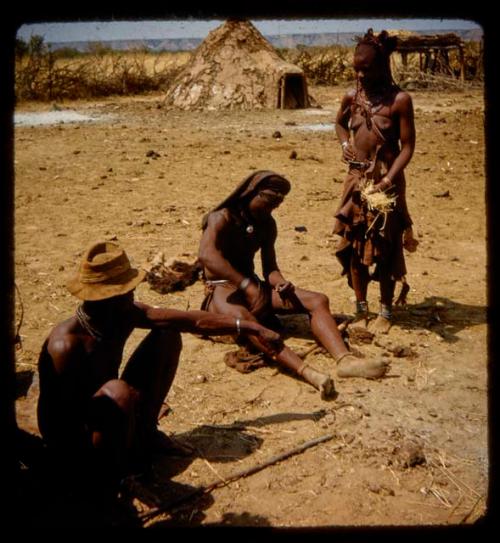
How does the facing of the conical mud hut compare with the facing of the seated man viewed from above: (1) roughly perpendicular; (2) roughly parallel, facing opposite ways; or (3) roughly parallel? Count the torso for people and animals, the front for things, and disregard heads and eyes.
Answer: roughly parallel

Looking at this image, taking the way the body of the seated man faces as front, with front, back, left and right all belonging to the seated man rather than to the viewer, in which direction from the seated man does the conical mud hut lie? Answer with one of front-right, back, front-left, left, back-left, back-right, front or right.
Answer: back-left

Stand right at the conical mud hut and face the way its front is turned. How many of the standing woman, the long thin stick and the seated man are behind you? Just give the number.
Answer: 0

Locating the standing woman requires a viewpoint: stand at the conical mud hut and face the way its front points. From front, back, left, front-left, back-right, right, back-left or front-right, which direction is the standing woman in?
front-right

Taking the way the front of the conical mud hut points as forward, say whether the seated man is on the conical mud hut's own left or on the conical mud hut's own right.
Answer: on the conical mud hut's own right

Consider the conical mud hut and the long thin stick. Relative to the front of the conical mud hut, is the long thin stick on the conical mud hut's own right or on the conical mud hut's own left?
on the conical mud hut's own right

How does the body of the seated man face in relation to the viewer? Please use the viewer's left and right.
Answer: facing the viewer and to the right of the viewer

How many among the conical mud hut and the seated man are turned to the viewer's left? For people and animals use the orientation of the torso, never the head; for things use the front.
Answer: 0

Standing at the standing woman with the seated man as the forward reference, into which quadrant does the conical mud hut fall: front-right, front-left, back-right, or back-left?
back-right

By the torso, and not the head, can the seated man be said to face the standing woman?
no
